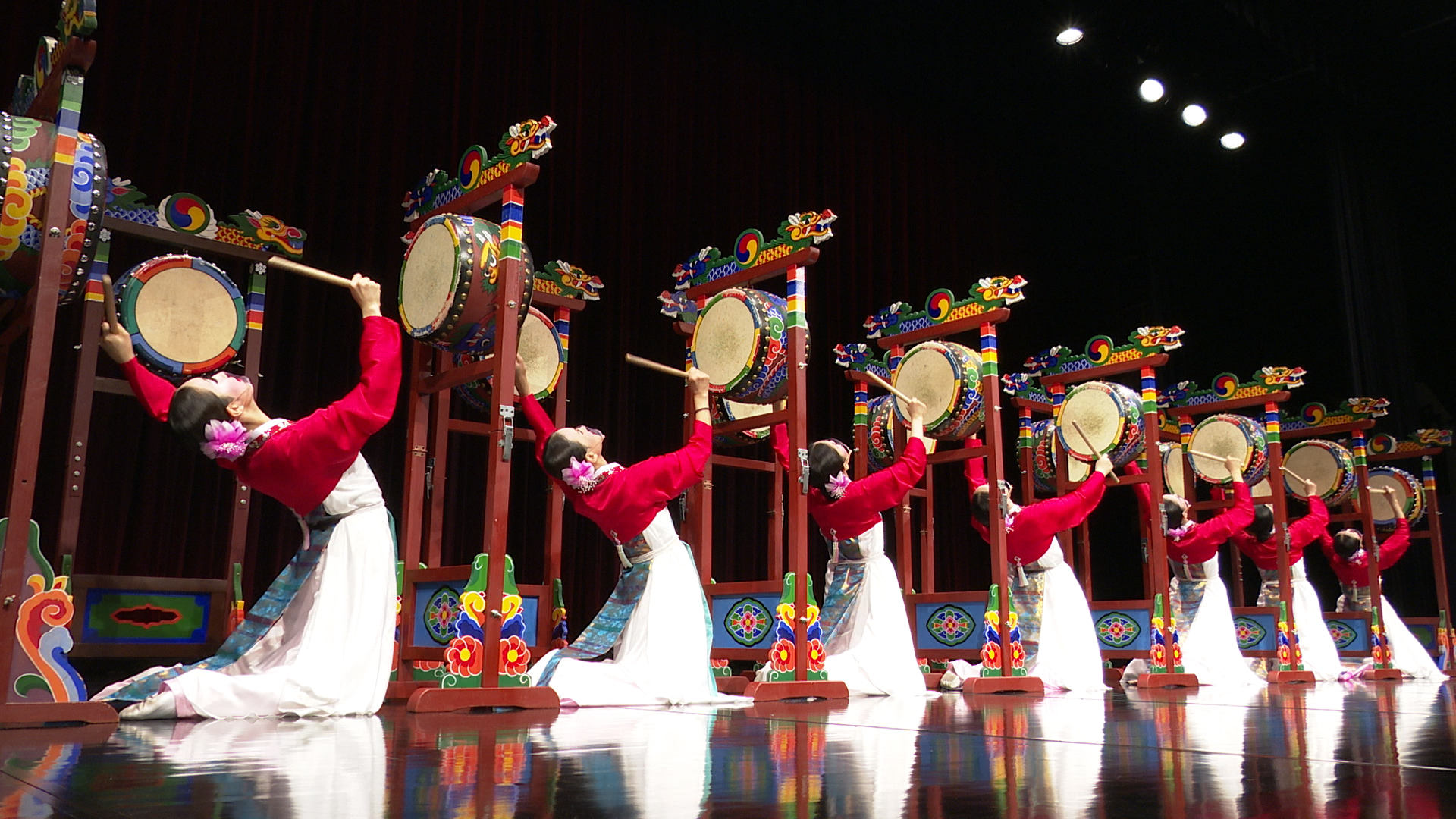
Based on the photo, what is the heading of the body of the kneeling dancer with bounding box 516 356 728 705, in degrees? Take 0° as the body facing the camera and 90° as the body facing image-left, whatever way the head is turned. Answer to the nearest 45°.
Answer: approximately 270°

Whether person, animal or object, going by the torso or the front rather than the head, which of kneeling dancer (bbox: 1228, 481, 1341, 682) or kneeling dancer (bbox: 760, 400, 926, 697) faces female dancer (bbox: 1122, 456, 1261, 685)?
kneeling dancer (bbox: 760, 400, 926, 697)

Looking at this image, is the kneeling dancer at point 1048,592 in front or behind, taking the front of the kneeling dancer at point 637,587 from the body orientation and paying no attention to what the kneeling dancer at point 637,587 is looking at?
in front

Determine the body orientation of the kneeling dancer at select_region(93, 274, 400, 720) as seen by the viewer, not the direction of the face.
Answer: to the viewer's right

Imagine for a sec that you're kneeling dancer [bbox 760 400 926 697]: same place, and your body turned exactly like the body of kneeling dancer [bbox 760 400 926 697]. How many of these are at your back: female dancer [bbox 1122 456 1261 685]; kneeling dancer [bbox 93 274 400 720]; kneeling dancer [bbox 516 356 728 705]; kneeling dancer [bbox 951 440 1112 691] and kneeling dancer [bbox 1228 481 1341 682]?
2

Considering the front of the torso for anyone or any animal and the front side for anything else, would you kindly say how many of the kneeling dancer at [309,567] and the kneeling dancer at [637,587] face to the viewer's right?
2

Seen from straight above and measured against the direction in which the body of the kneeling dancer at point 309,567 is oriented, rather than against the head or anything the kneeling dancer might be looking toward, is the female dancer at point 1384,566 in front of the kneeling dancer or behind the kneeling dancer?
in front

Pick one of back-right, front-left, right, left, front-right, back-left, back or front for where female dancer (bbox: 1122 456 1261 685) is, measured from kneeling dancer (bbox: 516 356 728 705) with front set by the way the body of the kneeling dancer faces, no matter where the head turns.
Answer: front-left

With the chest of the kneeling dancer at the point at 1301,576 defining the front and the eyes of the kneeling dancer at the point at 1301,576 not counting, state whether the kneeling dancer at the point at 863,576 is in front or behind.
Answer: behind

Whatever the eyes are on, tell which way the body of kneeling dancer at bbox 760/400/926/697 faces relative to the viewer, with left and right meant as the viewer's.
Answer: facing away from the viewer and to the right of the viewer

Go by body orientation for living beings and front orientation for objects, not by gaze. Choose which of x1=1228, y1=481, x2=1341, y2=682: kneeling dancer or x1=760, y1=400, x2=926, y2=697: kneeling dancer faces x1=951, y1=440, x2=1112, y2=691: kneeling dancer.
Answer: x1=760, y1=400, x2=926, y2=697: kneeling dancer

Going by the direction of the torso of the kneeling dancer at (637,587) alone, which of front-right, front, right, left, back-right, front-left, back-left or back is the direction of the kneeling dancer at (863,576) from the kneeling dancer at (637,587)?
front-left

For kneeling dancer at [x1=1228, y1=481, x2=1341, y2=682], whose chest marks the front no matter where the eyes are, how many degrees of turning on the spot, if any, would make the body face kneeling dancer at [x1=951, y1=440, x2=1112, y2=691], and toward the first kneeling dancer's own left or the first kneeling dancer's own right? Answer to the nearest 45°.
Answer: approximately 180°

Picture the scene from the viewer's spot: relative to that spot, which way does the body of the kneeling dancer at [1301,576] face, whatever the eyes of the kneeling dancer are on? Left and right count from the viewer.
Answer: facing away from the viewer and to the right of the viewer

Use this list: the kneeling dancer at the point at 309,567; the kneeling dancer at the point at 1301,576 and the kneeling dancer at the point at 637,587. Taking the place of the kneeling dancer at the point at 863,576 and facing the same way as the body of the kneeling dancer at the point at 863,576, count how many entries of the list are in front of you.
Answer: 1

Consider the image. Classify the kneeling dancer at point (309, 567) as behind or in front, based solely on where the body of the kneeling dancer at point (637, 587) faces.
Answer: behind
